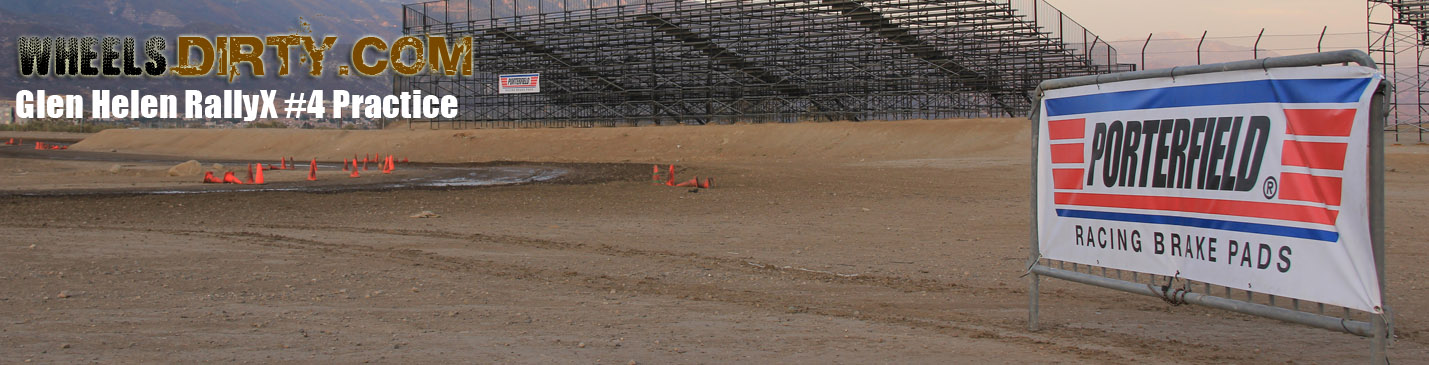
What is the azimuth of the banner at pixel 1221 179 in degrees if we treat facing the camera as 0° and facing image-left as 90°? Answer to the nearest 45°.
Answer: approximately 45°
